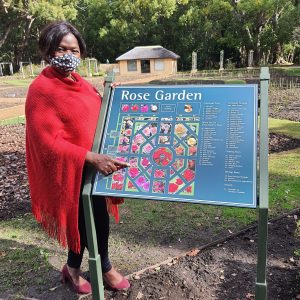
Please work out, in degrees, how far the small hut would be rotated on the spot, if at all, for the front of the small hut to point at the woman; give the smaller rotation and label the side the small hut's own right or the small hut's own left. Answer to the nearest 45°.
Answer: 0° — it already faces them

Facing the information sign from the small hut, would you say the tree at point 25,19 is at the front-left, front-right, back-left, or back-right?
back-right

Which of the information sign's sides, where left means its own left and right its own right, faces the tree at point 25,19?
back

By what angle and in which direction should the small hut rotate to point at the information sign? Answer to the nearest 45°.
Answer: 0° — it already faces it

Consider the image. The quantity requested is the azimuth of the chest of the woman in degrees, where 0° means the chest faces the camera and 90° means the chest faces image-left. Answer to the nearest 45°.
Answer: approximately 315°

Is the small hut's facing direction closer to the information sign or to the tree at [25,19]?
the information sign

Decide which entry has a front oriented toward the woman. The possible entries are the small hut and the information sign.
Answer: the small hut

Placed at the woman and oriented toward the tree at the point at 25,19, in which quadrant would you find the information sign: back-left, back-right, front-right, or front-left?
back-right

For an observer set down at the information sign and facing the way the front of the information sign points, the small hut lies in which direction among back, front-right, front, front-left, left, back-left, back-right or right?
back

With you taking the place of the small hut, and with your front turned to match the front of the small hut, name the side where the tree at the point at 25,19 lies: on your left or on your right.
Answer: on your right

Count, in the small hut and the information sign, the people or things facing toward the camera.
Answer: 2

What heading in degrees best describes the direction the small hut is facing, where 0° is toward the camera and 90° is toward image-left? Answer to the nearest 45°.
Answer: approximately 0°
